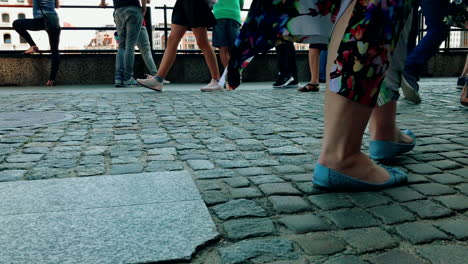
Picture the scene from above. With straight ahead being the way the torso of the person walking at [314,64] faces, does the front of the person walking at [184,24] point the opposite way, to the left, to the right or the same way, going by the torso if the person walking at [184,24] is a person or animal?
the same way

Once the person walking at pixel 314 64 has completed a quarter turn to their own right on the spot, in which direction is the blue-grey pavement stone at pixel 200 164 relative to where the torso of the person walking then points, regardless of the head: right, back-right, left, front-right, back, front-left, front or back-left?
back

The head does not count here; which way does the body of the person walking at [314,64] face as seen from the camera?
to the viewer's left

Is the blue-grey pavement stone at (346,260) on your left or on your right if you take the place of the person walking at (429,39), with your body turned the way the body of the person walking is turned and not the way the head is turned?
on your right

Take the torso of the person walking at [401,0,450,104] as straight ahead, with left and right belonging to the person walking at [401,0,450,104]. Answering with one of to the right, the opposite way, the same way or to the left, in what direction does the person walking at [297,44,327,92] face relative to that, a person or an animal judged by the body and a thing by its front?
the opposite way

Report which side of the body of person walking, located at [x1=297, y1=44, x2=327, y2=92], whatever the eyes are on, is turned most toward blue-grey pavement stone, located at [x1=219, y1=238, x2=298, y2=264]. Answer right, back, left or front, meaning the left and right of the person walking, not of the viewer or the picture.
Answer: left

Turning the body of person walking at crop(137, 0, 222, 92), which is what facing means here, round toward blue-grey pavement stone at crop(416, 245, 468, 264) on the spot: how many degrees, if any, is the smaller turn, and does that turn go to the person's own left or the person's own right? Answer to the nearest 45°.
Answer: approximately 90° to the person's own left
